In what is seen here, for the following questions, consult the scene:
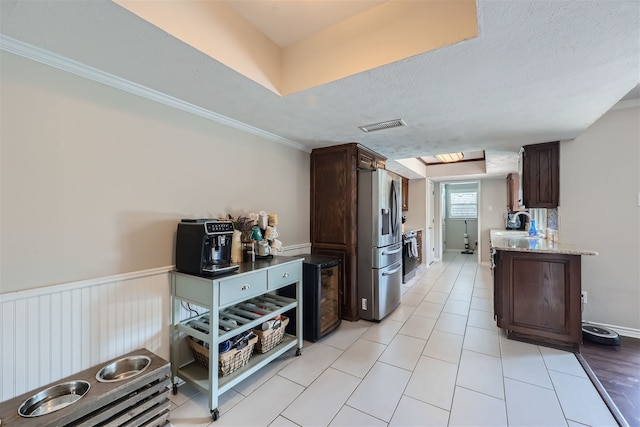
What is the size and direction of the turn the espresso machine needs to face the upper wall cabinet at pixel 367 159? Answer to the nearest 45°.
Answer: approximately 90° to its left

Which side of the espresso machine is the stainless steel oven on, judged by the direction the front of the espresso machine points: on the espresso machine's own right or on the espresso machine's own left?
on the espresso machine's own left

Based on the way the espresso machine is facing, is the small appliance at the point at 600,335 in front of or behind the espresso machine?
in front

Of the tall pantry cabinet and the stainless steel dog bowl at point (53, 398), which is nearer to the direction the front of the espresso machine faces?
the tall pantry cabinet

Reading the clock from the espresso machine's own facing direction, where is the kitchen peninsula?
The kitchen peninsula is roughly at 11 o'clock from the espresso machine.

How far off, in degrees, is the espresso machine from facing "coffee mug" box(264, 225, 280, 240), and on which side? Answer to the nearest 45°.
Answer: approximately 90° to its left

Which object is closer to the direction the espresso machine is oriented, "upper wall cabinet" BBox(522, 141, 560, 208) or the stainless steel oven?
the upper wall cabinet

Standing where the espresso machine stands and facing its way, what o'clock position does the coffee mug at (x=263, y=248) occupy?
The coffee mug is roughly at 9 o'clock from the espresso machine.

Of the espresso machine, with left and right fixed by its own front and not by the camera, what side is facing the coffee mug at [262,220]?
left

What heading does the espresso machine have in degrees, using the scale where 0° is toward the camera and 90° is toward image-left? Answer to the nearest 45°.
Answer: approximately 315°
